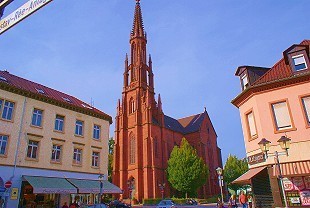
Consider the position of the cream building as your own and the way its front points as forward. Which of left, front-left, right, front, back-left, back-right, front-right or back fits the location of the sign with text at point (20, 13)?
front-right

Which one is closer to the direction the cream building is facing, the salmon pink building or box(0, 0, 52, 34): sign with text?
the salmon pink building

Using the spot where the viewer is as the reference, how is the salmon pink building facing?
facing the viewer and to the left of the viewer

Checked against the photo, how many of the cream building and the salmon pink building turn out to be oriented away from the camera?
0

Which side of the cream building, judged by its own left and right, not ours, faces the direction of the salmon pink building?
front

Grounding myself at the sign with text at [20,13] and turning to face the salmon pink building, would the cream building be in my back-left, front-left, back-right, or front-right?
front-left

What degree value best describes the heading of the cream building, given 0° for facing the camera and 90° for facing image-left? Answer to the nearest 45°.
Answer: approximately 315°

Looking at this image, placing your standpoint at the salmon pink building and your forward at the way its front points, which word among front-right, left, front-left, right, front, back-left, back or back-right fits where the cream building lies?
front-right

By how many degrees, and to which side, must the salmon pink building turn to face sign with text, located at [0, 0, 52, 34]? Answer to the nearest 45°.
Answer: approximately 45° to its left

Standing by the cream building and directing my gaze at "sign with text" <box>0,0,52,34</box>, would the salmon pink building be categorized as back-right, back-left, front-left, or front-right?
front-left
